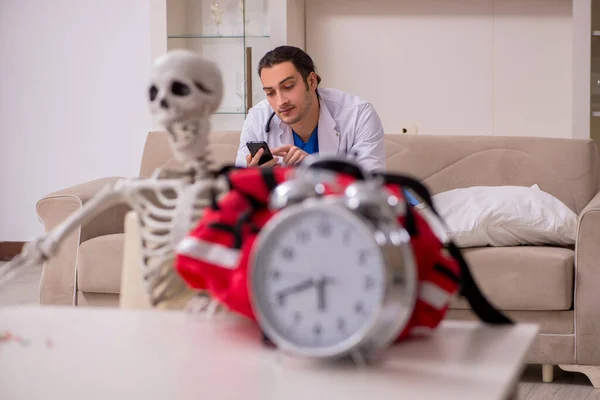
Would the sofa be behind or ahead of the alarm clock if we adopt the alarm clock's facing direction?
behind

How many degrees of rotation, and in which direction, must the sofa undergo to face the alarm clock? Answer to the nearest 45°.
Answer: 0° — it already faces it

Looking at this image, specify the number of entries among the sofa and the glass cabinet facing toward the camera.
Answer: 2

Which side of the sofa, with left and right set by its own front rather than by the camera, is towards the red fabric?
front

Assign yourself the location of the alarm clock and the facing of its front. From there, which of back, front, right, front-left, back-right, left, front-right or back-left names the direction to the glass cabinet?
back-right

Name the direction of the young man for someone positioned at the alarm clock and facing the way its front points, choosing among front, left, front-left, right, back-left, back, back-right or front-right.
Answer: back-right

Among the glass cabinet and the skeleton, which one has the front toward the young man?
the glass cabinet

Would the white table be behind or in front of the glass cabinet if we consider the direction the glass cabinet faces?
in front

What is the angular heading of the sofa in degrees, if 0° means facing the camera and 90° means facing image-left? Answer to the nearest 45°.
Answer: approximately 0°
